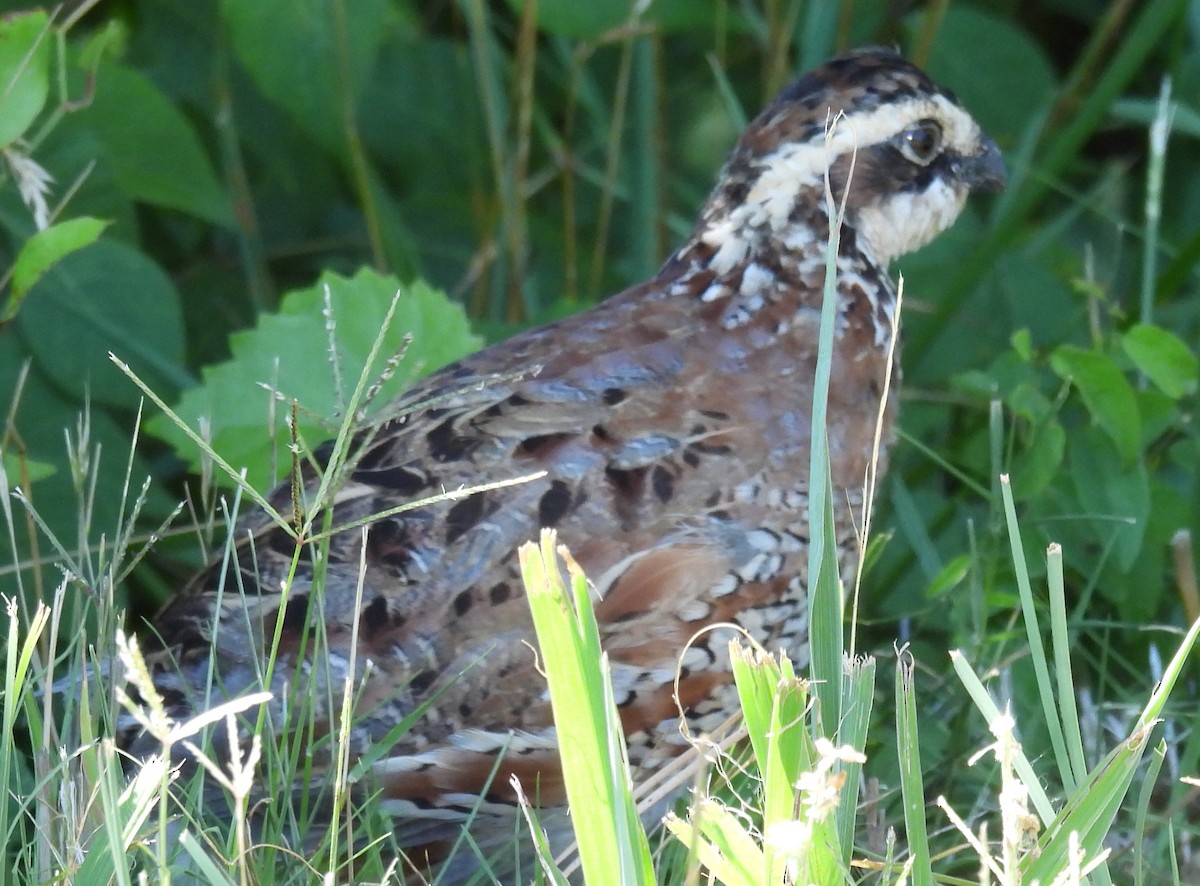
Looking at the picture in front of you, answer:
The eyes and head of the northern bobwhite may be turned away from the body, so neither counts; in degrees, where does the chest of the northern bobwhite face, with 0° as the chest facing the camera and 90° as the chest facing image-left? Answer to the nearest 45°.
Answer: approximately 270°

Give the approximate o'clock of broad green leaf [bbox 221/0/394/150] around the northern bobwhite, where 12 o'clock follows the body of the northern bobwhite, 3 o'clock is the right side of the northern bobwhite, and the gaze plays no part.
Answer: The broad green leaf is roughly at 8 o'clock from the northern bobwhite.

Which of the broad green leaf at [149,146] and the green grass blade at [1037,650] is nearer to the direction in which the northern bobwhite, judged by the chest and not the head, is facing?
the green grass blade

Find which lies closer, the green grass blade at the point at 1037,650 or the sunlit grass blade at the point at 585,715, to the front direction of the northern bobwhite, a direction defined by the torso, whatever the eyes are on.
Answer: the green grass blade

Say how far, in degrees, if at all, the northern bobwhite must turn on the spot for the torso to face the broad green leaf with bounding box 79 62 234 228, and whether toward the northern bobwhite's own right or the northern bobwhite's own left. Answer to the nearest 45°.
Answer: approximately 135° to the northern bobwhite's own left

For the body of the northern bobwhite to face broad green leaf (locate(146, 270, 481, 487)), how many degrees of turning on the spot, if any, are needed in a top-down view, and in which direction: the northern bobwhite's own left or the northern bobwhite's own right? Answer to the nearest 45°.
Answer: approximately 135° to the northern bobwhite's own left

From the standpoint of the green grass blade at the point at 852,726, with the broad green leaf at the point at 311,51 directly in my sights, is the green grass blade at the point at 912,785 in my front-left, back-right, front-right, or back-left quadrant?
back-right

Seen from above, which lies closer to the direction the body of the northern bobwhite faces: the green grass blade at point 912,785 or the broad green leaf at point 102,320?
the green grass blade

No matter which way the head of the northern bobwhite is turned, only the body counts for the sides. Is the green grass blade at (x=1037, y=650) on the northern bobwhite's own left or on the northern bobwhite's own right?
on the northern bobwhite's own right
